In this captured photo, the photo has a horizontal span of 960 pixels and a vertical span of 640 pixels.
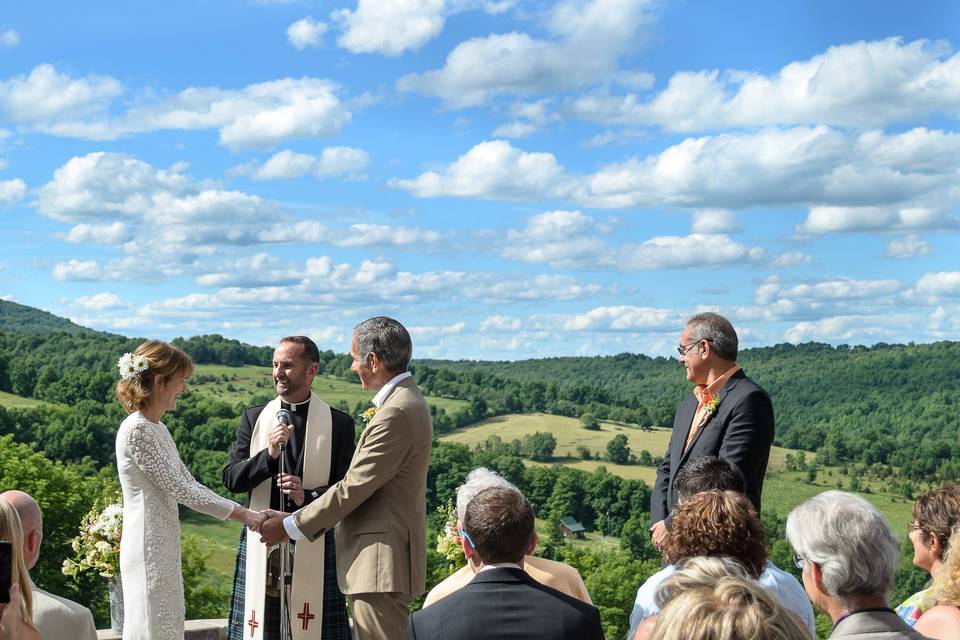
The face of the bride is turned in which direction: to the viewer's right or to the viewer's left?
to the viewer's right

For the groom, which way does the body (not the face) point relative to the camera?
to the viewer's left

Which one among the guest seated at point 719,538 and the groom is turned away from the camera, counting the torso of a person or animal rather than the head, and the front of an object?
the guest seated

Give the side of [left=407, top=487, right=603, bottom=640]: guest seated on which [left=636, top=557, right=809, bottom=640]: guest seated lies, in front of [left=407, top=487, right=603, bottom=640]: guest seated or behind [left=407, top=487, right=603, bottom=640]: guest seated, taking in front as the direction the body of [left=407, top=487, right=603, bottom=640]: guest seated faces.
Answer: behind

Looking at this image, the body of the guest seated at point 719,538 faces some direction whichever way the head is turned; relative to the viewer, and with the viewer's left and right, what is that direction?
facing away from the viewer

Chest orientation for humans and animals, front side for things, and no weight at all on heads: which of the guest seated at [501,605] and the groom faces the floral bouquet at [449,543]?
the guest seated

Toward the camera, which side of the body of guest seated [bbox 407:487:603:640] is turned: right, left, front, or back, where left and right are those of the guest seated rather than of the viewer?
back

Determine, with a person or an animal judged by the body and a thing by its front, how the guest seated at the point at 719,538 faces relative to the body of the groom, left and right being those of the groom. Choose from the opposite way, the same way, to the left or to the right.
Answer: to the right

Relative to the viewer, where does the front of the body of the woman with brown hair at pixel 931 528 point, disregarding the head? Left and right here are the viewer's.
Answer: facing away from the viewer and to the left of the viewer

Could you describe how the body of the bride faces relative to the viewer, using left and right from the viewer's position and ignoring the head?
facing to the right of the viewer

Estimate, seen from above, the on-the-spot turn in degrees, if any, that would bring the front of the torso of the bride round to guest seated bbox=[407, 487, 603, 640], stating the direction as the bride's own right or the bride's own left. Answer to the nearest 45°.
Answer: approximately 45° to the bride's own right

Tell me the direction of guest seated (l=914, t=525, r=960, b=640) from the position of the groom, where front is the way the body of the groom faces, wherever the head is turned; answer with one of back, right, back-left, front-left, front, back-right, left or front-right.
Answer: back-left

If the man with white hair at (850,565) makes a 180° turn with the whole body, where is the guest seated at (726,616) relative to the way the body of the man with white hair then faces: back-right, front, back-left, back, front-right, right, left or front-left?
front-right

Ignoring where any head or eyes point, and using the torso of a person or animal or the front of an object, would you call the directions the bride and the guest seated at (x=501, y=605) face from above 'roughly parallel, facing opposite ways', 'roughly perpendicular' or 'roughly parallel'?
roughly perpendicular

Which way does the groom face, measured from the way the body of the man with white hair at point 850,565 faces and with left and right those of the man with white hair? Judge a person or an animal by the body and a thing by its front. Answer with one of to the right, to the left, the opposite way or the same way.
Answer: to the left
